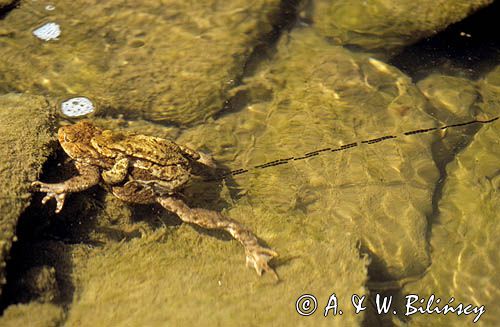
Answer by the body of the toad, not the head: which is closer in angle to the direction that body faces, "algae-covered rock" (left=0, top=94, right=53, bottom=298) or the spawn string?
the algae-covered rock

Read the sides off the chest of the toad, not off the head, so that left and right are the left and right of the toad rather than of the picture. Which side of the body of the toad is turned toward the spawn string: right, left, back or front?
back

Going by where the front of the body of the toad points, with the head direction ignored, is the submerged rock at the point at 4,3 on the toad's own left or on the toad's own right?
on the toad's own right

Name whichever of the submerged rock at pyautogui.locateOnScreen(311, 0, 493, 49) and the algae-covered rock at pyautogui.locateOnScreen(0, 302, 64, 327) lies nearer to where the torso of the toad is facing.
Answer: the algae-covered rock

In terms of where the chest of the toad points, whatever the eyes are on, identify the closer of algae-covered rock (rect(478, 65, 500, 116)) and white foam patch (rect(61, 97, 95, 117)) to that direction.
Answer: the white foam patch

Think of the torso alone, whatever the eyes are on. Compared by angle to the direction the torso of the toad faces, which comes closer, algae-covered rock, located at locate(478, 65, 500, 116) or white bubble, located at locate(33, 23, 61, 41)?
the white bubble

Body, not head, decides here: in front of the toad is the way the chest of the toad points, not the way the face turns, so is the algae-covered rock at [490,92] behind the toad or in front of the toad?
behind

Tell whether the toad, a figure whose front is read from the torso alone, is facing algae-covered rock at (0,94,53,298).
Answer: yes

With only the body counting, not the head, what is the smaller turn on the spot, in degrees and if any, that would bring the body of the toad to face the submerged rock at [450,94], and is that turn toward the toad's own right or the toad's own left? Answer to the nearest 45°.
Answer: approximately 180°

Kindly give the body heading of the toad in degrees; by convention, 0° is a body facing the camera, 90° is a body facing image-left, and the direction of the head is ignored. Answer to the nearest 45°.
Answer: approximately 90°

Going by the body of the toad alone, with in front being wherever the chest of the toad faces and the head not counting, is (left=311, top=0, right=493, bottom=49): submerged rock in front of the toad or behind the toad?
behind

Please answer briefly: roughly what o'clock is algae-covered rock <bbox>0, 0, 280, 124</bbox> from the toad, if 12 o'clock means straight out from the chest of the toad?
The algae-covered rock is roughly at 3 o'clock from the toad.
